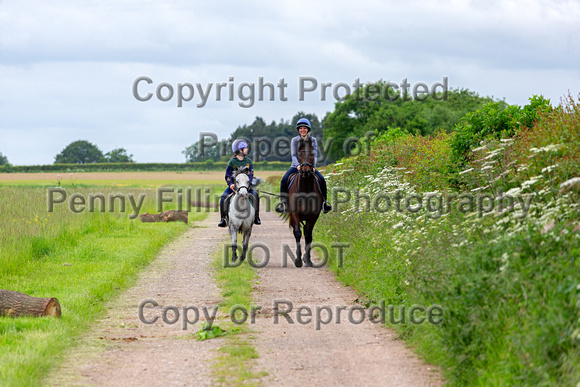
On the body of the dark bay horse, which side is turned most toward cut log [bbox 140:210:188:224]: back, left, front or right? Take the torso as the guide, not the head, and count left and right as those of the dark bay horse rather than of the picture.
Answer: back

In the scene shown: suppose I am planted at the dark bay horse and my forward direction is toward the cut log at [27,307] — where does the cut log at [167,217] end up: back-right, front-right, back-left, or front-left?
back-right

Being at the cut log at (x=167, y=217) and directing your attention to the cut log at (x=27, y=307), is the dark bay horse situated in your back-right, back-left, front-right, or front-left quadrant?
front-left

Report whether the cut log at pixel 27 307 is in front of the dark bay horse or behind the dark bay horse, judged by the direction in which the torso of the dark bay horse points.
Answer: in front

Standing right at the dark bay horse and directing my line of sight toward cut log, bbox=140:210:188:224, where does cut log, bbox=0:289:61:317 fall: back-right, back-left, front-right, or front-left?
back-left

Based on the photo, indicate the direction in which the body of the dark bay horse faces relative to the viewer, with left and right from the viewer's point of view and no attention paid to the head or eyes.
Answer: facing the viewer

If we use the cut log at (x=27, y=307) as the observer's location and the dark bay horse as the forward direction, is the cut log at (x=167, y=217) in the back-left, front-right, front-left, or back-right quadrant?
front-left
